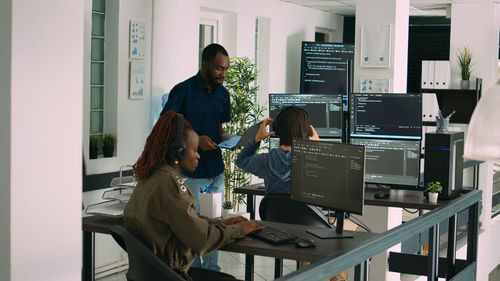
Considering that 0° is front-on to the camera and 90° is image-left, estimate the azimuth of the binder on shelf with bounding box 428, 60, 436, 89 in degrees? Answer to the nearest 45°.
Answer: approximately 0°

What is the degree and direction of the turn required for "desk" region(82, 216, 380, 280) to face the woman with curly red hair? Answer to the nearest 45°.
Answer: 0° — it already faces them

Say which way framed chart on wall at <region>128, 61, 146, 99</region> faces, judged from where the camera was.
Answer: facing the viewer and to the right of the viewer

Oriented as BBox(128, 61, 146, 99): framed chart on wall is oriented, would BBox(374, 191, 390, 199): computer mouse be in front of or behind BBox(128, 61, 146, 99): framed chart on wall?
in front

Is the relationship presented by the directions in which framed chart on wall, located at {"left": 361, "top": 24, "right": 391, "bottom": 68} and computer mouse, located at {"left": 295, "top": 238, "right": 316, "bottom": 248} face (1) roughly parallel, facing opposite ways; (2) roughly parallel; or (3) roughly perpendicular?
roughly perpendicular

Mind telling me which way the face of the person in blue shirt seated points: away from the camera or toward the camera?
away from the camera

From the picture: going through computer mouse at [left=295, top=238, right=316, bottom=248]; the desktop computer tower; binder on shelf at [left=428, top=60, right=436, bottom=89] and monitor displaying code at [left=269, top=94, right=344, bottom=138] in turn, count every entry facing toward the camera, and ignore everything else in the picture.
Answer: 3

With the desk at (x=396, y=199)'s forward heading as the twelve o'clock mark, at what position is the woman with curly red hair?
The woman with curly red hair is roughly at 1 o'clock from the desk.

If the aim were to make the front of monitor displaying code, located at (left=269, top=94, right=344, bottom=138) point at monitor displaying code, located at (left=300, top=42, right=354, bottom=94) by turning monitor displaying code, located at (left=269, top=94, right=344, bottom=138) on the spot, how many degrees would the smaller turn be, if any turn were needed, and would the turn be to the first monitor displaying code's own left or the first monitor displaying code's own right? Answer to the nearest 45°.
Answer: approximately 180°

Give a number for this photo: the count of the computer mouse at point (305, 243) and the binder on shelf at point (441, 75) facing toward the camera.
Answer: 1

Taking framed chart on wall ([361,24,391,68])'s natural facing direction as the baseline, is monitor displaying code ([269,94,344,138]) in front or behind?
in front

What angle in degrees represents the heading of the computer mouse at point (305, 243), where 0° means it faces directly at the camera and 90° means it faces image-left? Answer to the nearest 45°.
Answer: approximately 270°

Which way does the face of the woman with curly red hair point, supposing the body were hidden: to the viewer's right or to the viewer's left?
to the viewer's right

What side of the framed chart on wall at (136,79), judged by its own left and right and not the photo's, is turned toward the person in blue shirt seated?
front

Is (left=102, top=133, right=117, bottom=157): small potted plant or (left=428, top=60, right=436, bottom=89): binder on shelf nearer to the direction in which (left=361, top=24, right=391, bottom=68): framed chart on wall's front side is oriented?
the small potted plant
